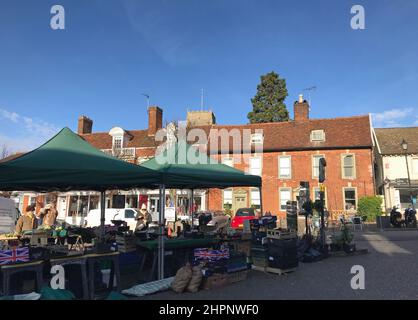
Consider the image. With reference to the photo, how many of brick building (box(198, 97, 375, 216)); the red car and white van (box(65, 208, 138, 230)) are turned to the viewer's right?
1

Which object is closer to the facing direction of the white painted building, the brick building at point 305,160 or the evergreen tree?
the brick building

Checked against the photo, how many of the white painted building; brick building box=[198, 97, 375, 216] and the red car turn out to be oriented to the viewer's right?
0

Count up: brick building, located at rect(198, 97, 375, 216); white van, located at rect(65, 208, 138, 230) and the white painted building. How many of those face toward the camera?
2

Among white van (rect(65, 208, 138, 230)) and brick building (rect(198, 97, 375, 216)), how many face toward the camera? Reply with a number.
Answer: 1

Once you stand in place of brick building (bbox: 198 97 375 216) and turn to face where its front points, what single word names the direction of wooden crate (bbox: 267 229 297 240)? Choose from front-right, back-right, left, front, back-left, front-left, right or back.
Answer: front

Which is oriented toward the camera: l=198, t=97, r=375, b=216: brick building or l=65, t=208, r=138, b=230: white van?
the brick building

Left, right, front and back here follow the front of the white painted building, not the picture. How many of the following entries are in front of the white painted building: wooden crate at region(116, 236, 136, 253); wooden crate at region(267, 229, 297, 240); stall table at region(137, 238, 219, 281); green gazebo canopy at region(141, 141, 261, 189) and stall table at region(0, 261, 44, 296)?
5

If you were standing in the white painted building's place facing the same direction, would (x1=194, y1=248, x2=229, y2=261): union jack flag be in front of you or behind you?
in front

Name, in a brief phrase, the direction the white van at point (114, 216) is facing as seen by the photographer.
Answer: facing to the right of the viewer

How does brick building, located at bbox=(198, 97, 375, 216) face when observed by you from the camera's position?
facing the viewer

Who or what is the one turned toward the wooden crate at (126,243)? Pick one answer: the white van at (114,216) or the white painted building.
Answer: the white painted building

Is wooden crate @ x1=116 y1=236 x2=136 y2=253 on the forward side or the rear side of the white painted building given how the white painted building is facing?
on the forward side

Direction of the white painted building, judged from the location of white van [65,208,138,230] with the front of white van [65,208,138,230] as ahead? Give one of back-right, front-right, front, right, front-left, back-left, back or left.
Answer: front

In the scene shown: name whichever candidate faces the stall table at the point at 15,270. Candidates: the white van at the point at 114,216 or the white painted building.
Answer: the white painted building

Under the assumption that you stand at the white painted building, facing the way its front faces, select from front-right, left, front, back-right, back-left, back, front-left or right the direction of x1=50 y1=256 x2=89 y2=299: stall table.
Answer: front
